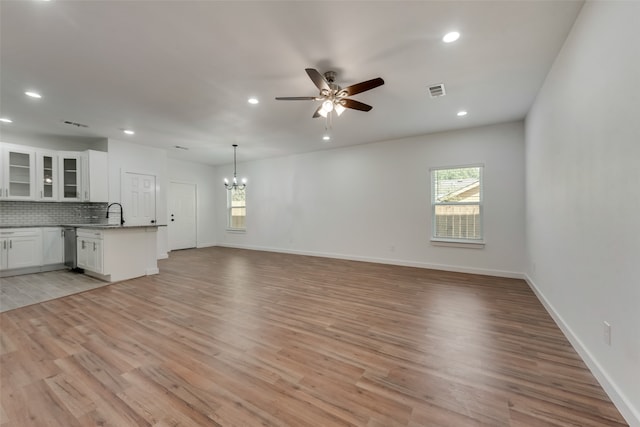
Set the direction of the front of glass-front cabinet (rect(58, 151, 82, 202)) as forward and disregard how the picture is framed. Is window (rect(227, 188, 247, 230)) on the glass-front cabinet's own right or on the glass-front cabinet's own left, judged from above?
on the glass-front cabinet's own left

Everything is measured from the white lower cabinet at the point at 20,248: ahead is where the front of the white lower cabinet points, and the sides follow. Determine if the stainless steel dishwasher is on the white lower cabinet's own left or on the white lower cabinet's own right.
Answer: on the white lower cabinet's own left

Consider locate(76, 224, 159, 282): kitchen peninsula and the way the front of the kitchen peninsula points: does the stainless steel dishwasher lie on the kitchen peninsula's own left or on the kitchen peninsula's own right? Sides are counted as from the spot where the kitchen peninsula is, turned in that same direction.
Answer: on the kitchen peninsula's own right

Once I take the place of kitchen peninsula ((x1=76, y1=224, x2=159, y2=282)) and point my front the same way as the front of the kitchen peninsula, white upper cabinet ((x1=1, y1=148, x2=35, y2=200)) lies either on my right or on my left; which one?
on my right

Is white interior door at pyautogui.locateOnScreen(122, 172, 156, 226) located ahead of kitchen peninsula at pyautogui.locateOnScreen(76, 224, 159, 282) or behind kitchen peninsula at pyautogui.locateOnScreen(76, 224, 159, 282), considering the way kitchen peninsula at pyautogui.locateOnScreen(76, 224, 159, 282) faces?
behind

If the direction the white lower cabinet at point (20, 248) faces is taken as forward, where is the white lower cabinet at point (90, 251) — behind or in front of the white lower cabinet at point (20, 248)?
in front

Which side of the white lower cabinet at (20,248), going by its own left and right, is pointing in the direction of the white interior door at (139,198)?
left

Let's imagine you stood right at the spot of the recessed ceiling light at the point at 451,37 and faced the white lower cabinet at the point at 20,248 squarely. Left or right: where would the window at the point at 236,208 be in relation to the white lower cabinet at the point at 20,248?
right

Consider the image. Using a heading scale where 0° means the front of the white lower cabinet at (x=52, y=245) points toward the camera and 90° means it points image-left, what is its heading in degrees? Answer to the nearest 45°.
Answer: approximately 0°

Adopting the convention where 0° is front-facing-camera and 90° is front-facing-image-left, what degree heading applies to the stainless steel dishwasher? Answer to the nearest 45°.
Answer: approximately 45°
